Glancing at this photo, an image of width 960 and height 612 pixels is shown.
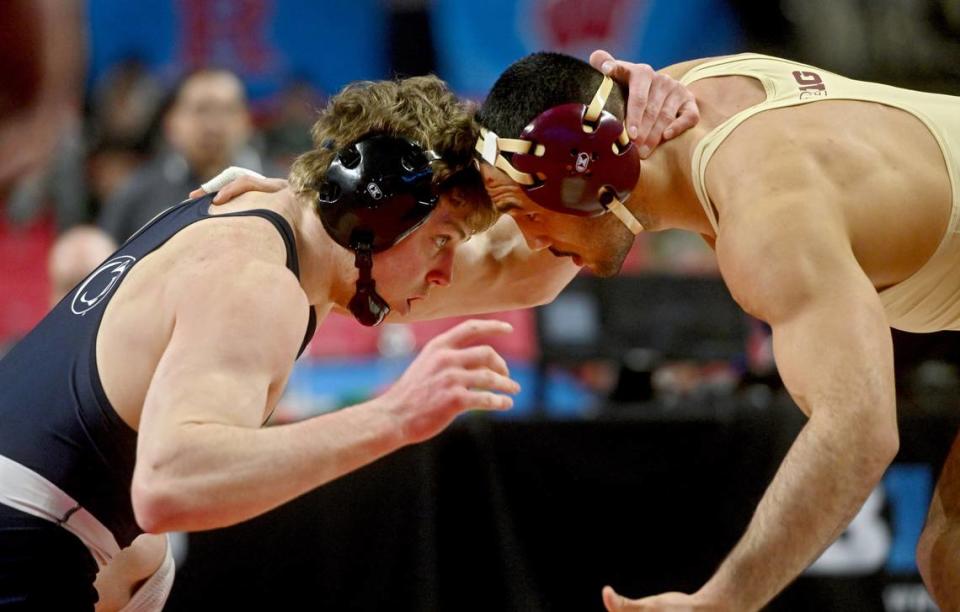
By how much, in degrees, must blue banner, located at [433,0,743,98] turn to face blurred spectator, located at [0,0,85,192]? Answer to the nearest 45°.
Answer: approximately 90° to its right

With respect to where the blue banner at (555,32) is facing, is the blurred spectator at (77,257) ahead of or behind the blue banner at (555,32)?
ahead

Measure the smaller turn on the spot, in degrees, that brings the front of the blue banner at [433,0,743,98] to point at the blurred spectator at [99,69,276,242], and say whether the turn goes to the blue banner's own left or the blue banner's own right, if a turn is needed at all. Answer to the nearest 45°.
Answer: approximately 45° to the blue banner's own right

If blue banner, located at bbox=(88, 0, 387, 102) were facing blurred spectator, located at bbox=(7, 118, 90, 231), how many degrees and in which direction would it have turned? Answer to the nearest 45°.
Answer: approximately 90° to its right

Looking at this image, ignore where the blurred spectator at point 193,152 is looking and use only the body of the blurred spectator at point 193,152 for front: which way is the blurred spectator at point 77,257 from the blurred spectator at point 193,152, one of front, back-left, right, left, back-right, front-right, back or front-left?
front-right

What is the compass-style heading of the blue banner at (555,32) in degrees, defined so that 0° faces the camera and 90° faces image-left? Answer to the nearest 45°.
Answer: approximately 0°

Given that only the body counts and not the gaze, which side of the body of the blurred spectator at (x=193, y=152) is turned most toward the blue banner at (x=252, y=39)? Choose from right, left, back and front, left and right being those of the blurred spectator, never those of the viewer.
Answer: back
